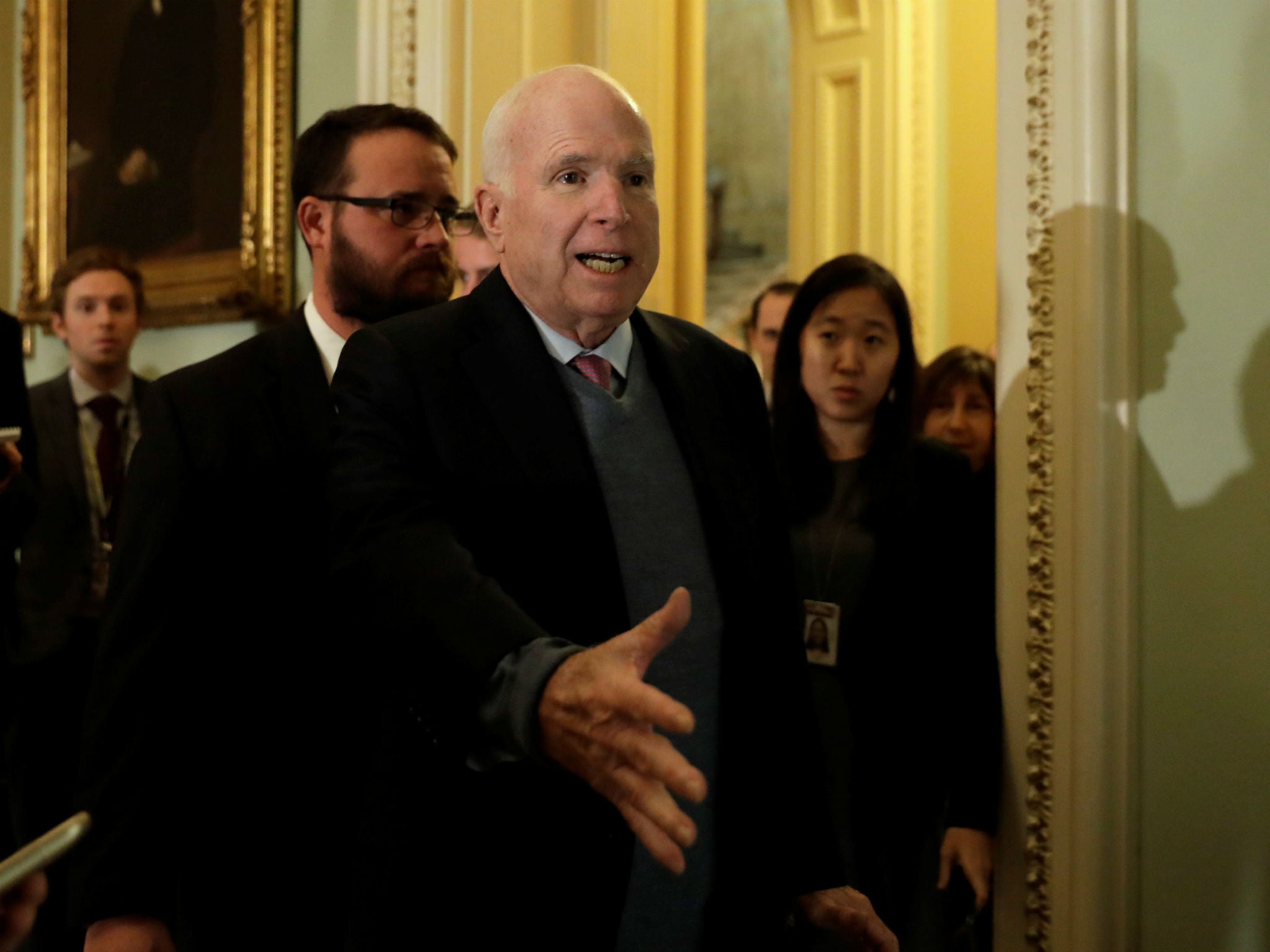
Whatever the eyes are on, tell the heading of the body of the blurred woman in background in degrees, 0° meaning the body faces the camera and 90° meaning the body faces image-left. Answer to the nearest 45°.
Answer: approximately 0°

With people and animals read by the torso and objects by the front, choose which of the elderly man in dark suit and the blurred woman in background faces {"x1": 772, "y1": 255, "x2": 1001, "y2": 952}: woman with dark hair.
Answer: the blurred woman in background

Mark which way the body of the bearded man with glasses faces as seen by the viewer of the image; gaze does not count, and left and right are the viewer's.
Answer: facing the viewer and to the right of the viewer

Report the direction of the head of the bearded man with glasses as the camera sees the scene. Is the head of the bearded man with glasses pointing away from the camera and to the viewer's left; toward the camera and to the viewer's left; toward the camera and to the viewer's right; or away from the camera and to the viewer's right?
toward the camera and to the viewer's right

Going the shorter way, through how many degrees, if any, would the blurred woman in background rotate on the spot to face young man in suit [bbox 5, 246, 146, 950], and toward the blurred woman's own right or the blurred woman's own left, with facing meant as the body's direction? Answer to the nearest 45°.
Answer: approximately 90° to the blurred woman's own right
